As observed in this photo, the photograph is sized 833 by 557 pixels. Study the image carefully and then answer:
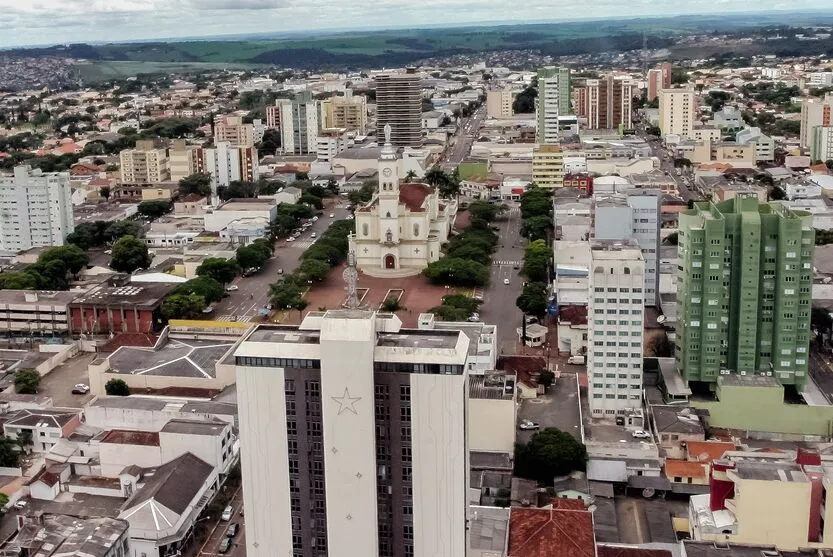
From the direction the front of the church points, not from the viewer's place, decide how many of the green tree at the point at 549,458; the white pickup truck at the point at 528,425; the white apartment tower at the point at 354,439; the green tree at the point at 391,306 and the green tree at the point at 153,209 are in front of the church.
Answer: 4

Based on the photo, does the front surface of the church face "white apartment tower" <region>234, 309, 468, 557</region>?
yes

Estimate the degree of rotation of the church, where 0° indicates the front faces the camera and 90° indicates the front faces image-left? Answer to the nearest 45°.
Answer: approximately 0°

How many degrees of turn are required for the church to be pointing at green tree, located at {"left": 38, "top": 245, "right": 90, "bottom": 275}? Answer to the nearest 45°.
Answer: approximately 90° to its right

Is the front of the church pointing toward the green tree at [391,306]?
yes

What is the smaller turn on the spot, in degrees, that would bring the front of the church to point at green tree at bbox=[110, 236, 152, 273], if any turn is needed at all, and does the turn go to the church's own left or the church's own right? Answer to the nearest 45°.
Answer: approximately 90° to the church's own right

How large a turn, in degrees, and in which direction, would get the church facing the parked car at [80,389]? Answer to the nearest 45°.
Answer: approximately 45° to its right

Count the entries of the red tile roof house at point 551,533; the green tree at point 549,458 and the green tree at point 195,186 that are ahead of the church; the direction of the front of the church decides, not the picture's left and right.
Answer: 2

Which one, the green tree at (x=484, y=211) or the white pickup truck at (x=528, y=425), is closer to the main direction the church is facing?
the white pickup truck
